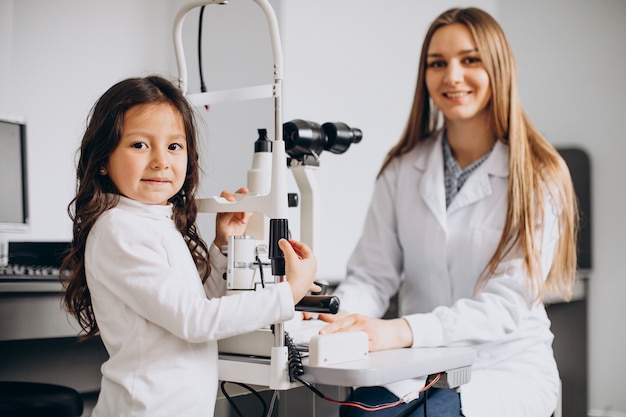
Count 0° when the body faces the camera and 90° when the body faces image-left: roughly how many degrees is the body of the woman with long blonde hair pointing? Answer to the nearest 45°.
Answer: approximately 45°

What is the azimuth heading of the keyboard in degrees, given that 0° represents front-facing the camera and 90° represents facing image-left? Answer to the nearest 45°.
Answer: approximately 0°

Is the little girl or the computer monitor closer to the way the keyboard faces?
the little girl

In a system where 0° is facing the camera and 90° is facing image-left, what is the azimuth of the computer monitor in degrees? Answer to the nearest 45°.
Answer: approximately 315°

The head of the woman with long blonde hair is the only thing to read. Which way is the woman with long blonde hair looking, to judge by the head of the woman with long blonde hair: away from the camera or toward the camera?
toward the camera

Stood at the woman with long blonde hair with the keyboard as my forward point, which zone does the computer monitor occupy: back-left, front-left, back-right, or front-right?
front-right

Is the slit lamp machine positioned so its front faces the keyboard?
no

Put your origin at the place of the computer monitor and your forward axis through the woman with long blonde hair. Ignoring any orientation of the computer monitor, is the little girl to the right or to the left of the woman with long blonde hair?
right

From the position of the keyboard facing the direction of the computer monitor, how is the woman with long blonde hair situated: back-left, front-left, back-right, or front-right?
back-right

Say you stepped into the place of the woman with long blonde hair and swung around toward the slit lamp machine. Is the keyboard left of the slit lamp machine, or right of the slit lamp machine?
right

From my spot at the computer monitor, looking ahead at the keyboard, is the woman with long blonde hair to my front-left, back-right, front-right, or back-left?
front-left

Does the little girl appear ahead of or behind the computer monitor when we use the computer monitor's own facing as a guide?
ahead
